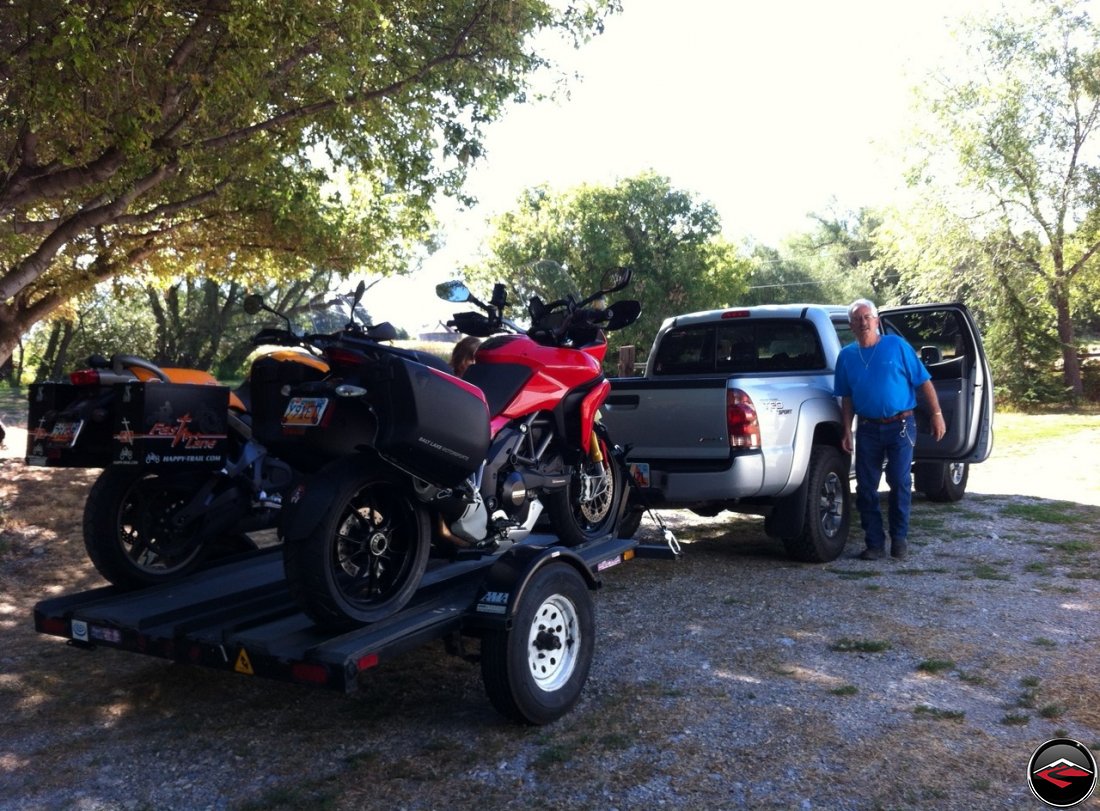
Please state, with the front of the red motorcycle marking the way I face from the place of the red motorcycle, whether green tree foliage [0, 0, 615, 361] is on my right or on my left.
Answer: on my left

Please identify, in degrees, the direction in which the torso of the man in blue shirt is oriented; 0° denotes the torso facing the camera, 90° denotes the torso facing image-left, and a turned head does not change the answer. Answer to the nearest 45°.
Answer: approximately 0°

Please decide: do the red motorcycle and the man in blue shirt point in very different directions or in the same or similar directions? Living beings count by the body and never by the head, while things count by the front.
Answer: very different directions

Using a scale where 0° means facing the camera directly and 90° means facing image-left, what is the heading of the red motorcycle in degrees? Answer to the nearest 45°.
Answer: approximately 225°

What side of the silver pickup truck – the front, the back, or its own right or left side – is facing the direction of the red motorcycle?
back

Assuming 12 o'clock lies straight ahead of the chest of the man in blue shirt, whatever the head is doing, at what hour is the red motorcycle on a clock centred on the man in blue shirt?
The red motorcycle is roughly at 1 o'clock from the man in blue shirt.

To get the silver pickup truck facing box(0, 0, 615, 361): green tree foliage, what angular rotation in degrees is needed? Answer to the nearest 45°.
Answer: approximately 135° to its left

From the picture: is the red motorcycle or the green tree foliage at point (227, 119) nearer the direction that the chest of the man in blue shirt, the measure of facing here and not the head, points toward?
the red motorcycle

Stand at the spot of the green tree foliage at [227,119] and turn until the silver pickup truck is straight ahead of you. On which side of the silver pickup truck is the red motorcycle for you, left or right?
right

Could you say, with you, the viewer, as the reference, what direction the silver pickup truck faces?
facing away from the viewer and to the right of the viewer
